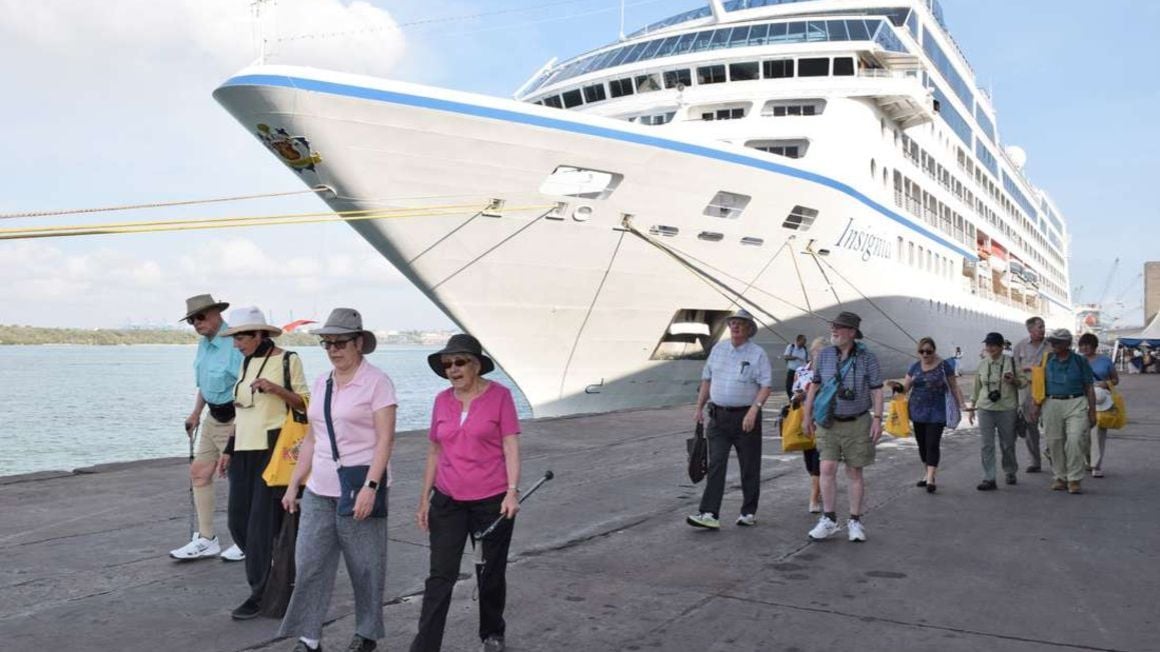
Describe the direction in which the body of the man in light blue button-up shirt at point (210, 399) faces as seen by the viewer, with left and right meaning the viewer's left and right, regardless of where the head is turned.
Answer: facing the viewer and to the left of the viewer

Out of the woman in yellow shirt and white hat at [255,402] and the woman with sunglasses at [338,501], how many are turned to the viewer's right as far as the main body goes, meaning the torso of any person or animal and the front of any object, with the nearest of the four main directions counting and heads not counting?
0

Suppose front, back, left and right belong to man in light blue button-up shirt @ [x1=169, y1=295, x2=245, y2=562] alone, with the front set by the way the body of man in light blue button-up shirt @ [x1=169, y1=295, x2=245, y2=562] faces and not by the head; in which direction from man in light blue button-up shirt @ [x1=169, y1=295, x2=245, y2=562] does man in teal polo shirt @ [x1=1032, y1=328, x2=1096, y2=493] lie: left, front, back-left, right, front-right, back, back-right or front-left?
back-left

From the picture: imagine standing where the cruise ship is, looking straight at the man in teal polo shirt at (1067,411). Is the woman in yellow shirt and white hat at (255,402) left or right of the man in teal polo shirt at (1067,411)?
right

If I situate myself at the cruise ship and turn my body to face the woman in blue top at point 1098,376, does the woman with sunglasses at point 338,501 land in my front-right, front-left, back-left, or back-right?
front-right

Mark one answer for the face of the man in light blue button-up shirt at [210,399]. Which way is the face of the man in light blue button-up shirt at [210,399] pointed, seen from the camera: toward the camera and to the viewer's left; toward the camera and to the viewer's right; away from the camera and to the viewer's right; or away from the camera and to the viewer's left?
toward the camera and to the viewer's left

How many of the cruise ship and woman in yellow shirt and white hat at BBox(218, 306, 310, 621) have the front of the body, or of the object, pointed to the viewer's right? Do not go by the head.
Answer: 0

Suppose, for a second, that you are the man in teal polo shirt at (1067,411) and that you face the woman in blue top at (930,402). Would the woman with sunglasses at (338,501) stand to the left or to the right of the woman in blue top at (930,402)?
left

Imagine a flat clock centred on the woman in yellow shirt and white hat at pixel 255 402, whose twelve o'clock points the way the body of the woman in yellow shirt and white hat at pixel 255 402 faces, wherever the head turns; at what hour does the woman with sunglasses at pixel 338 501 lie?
the woman with sunglasses at pixel 338 501 is roughly at 10 o'clock from the woman in yellow shirt and white hat at pixel 255 402.

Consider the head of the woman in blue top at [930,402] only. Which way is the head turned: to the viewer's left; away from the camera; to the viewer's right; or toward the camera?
toward the camera

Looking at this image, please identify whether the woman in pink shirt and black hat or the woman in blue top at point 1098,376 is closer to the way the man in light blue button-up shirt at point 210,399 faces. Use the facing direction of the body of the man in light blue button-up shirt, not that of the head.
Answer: the woman in pink shirt and black hat

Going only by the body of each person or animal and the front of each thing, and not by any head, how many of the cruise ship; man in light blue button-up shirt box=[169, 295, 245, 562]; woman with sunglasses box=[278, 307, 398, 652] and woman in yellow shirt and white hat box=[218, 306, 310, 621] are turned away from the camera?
0
